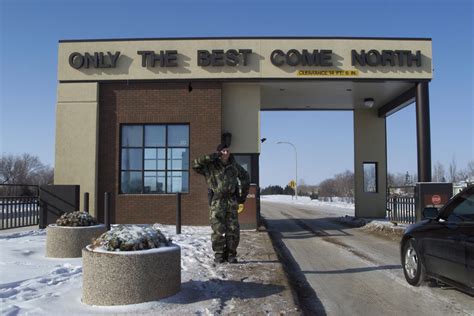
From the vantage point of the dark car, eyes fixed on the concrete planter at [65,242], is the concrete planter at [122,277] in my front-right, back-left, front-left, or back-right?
front-left

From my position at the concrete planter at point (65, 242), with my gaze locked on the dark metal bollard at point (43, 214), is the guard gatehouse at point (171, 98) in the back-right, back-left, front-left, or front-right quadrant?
front-right

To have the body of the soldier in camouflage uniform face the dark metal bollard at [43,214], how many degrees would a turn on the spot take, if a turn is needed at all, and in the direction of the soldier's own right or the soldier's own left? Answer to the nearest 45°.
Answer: approximately 135° to the soldier's own right

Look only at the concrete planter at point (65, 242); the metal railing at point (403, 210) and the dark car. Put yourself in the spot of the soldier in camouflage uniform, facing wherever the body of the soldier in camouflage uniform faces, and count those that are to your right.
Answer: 1

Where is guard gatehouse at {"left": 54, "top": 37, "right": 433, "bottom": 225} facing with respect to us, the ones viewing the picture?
facing the viewer

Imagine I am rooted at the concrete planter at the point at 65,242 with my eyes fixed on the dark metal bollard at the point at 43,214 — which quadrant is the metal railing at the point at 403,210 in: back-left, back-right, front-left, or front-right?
front-right

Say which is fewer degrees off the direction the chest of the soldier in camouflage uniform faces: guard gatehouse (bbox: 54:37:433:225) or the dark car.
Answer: the dark car

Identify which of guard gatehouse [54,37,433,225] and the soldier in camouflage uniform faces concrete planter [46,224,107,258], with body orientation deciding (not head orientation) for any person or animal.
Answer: the guard gatehouse

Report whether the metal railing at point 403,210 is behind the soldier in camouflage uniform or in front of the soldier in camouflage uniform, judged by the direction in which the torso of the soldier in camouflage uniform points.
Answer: behind

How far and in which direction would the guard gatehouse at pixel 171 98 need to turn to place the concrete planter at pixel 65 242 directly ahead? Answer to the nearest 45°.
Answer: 0° — it already faces it
